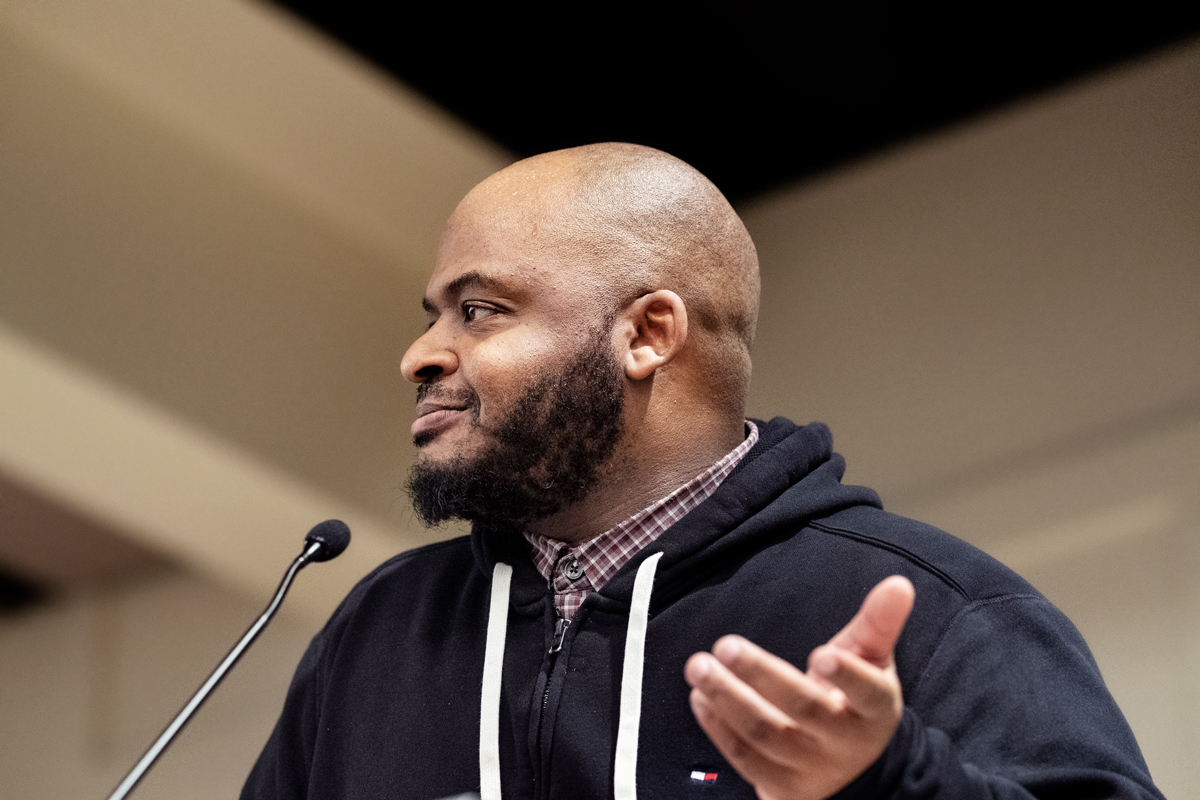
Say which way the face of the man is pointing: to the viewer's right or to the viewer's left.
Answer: to the viewer's left

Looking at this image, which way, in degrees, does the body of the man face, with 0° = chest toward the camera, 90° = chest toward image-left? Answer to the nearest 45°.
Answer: approximately 45°
